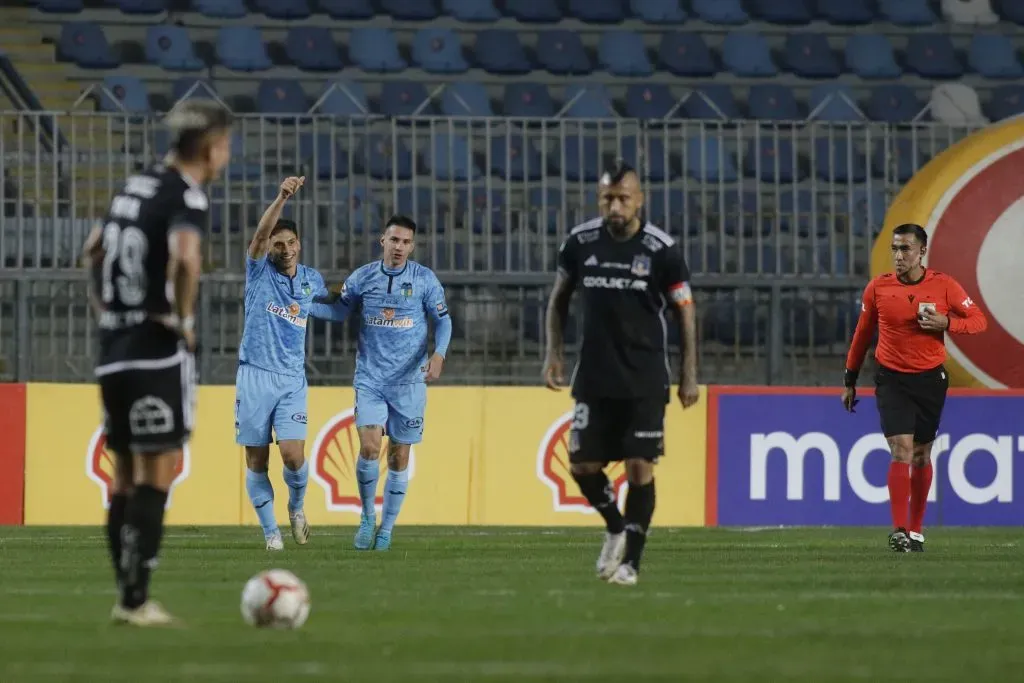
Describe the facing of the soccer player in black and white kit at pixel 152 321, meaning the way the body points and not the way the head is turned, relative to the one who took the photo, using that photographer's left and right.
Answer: facing away from the viewer and to the right of the viewer

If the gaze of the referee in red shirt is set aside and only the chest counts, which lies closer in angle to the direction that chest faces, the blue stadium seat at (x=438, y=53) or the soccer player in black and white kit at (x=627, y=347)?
the soccer player in black and white kit

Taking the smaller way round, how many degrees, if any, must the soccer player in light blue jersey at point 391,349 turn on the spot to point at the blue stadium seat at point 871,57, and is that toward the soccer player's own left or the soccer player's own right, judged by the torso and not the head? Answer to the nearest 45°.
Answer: approximately 135° to the soccer player's own left

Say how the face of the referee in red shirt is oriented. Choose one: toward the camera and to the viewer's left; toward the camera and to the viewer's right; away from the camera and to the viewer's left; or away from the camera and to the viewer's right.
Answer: toward the camera and to the viewer's left

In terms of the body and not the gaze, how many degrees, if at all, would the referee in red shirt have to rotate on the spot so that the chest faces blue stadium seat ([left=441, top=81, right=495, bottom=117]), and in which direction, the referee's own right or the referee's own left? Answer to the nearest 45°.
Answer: approximately 135° to the referee's own right

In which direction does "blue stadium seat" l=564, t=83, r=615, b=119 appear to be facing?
toward the camera

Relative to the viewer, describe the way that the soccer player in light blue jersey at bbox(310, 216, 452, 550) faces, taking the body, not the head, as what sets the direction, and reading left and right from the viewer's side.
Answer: facing the viewer

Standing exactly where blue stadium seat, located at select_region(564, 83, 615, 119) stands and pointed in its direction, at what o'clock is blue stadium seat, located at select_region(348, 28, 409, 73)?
blue stadium seat, located at select_region(348, 28, 409, 73) is roughly at 3 o'clock from blue stadium seat, located at select_region(564, 83, 615, 119).

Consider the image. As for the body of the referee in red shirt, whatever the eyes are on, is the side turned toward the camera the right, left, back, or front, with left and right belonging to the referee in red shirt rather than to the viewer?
front
